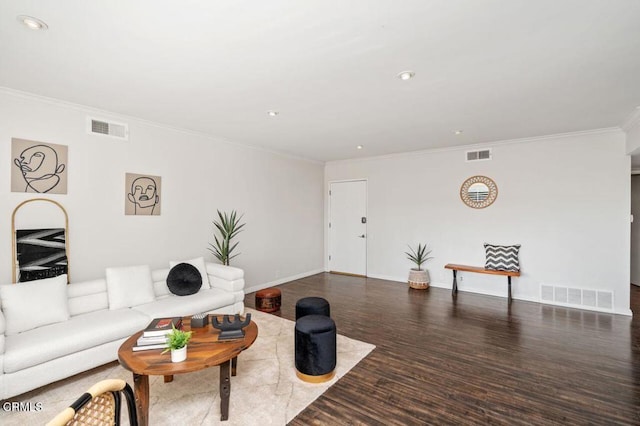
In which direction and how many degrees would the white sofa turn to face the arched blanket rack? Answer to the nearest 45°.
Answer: approximately 180°

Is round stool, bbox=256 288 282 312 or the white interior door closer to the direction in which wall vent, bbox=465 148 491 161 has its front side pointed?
the round stool

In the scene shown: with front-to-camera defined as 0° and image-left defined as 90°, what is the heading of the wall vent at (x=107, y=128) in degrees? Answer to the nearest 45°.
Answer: approximately 315°
